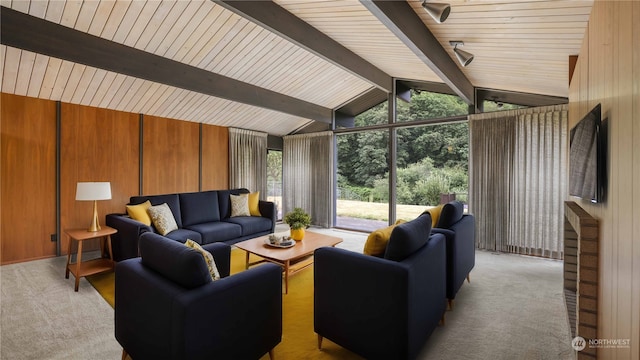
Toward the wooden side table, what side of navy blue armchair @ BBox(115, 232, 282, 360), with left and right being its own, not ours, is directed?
left

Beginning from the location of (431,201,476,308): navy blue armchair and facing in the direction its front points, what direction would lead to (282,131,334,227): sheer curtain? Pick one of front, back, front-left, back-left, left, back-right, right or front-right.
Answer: front

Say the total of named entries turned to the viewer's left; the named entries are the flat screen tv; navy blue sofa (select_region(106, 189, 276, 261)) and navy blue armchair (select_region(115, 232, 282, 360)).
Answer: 1

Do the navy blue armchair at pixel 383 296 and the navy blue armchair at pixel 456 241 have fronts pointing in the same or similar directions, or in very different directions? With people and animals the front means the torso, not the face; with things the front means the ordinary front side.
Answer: same or similar directions

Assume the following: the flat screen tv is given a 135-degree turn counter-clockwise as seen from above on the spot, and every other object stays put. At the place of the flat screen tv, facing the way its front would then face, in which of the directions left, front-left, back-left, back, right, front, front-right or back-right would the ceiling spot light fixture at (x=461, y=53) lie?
back

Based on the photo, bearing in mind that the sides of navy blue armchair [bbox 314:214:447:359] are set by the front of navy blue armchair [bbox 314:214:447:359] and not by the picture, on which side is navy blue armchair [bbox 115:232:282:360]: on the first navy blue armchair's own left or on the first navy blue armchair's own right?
on the first navy blue armchair's own left

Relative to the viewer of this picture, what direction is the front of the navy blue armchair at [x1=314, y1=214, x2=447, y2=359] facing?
facing away from the viewer and to the left of the viewer

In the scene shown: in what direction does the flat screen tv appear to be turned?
to the viewer's left

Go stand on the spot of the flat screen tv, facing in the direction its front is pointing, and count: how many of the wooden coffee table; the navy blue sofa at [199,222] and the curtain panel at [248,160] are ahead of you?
3

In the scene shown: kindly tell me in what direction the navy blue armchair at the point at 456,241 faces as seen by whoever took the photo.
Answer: facing away from the viewer and to the left of the viewer

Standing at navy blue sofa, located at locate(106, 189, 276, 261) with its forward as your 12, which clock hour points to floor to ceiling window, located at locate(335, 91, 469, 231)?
The floor to ceiling window is roughly at 10 o'clock from the navy blue sofa.

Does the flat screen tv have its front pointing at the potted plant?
yes

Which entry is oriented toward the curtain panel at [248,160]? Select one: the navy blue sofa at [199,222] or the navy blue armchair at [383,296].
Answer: the navy blue armchair
